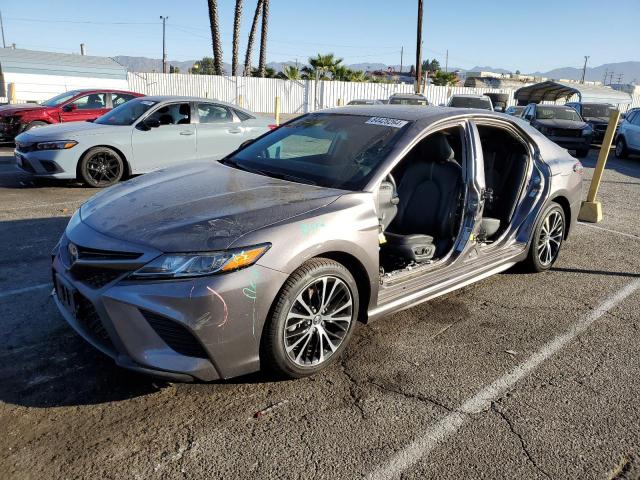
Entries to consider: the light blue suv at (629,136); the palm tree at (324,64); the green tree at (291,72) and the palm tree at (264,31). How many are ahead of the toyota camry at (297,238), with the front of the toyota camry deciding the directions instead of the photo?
0

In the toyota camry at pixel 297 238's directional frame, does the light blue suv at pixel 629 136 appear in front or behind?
behind

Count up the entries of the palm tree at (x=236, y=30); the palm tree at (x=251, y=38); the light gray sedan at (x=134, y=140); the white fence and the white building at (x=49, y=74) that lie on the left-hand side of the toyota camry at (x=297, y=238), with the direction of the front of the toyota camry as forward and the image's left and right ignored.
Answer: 0

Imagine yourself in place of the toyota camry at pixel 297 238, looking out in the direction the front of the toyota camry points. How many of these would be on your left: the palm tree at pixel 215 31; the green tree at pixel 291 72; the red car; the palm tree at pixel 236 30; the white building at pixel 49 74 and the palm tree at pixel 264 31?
0

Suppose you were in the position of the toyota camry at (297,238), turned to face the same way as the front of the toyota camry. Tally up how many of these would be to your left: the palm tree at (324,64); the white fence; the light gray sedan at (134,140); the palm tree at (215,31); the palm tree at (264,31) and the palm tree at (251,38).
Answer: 0

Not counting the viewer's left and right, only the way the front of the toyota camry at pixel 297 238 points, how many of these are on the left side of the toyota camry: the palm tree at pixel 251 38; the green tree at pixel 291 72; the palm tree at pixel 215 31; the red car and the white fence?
0

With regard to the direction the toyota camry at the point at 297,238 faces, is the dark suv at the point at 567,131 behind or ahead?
behind

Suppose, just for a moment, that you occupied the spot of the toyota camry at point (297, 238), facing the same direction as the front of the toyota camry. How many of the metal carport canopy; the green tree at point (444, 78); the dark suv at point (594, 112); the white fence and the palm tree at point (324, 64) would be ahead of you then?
0

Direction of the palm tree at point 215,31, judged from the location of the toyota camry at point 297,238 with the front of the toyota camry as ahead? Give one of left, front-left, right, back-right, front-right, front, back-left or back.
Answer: back-right

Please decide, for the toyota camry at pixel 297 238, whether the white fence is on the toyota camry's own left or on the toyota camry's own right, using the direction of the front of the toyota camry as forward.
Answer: on the toyota camry's own right

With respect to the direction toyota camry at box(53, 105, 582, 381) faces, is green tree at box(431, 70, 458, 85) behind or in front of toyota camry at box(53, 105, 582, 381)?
behind

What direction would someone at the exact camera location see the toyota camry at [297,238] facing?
facing the viewer and to the left of the viewer

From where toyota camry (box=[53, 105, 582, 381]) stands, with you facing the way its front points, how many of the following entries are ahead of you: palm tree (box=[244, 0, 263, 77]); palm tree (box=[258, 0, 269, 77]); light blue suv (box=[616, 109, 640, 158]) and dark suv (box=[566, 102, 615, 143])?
0

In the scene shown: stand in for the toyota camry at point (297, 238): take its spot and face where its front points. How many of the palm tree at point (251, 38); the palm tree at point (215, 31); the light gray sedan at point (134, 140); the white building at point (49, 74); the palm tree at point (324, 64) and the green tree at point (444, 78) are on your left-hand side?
0

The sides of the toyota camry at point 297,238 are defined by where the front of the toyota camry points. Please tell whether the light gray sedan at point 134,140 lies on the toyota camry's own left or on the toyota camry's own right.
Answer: on the toyota camry's own right

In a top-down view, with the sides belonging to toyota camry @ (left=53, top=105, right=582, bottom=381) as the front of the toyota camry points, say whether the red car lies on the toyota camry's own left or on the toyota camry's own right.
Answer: on the toyota camry's own right

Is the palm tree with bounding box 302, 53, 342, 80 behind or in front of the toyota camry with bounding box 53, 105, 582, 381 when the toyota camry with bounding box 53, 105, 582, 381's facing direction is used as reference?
behind

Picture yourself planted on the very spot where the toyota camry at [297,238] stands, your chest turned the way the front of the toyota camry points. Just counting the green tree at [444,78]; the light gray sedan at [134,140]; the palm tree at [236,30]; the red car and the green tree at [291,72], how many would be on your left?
0
